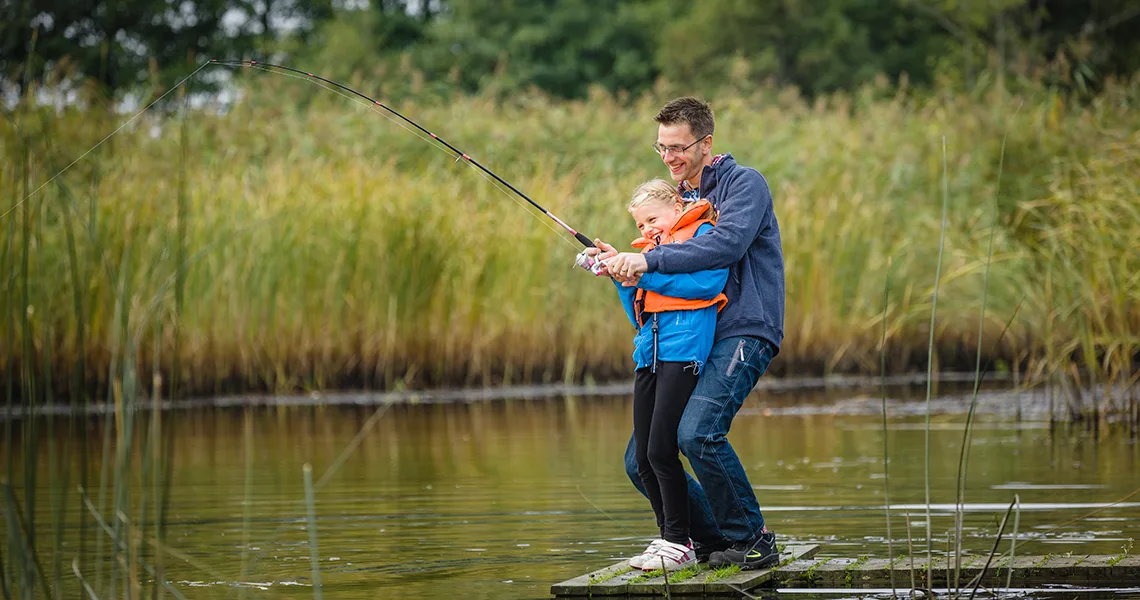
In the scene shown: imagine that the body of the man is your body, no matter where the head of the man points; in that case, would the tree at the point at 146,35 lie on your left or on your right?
on your right

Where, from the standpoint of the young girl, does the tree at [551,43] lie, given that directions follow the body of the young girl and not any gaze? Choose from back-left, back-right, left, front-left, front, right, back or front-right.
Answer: back-right

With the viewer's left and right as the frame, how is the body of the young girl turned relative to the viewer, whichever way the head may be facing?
facing the viewer and to the left of the viewer

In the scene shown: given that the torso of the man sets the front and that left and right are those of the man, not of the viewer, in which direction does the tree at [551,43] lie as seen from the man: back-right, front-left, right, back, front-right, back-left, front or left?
right

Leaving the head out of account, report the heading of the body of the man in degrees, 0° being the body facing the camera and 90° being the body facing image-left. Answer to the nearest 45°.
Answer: approximately 90°

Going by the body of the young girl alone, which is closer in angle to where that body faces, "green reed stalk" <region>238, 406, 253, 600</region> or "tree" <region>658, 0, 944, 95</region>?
the green reed stalk

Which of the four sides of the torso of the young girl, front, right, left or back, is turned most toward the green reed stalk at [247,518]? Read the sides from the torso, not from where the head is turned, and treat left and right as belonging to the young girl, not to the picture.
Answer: front

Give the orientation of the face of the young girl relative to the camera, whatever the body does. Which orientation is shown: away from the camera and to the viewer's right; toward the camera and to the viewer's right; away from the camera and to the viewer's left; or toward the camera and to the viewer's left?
toward the camera and to the viewer's left
